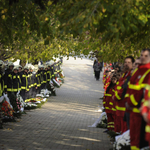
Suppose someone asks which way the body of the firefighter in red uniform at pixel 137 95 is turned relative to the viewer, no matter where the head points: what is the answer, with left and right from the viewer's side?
facing the viewer and to the left of the viewer

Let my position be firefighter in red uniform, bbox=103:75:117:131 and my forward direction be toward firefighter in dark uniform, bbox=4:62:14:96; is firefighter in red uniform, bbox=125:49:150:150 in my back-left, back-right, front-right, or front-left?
back-left

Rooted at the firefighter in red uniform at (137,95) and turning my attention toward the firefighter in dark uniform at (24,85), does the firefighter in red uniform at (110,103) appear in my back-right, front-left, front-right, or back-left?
front-right

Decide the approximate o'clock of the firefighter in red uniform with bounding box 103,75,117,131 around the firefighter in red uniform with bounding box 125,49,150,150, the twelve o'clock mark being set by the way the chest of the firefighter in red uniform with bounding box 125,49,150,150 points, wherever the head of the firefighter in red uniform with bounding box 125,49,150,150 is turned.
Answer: the firefighter in red uniform with bounding box 103,75,117,131 is roughly at 4 o'clock from the firefighter in red uniform with bounding box 125,49,150,150.

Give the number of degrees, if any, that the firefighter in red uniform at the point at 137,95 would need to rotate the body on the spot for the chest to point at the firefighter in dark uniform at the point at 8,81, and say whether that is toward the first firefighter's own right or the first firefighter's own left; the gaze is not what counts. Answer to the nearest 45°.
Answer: approximately 90° to the first firefighter's own right

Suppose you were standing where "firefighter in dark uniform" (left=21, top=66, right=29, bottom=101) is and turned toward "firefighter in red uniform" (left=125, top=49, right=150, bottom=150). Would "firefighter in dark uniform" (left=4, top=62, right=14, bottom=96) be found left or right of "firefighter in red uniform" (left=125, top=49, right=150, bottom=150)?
right

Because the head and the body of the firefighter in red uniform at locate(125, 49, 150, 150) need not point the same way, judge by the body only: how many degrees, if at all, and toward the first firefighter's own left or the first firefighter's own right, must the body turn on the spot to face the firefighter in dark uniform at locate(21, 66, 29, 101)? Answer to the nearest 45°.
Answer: approximately 90° to the first firefighter's own right
